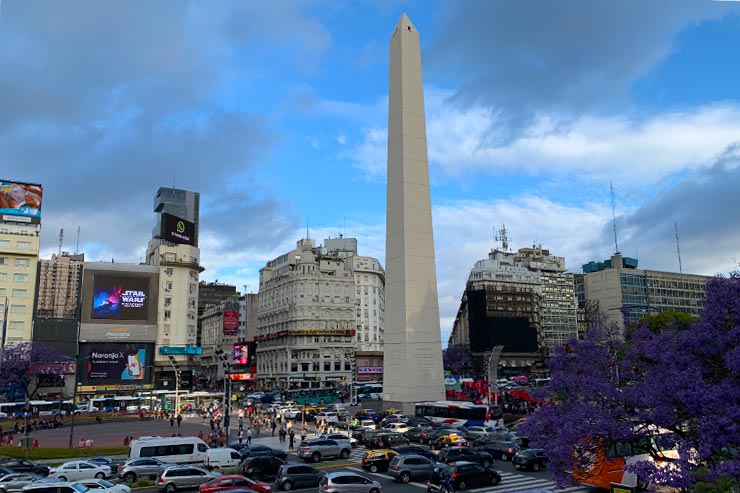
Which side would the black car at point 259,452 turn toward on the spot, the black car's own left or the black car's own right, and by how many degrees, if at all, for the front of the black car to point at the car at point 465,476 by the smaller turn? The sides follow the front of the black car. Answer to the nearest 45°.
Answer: approximately 45° to the black car's own right

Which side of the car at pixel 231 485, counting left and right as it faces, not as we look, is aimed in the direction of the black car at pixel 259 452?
left

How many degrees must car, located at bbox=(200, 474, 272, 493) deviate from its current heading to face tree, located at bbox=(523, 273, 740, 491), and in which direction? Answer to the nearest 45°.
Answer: approximately 45° to its right

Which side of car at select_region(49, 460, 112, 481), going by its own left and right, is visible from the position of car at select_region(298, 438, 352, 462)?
front

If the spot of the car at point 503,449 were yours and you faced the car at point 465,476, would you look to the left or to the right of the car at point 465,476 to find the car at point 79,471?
right

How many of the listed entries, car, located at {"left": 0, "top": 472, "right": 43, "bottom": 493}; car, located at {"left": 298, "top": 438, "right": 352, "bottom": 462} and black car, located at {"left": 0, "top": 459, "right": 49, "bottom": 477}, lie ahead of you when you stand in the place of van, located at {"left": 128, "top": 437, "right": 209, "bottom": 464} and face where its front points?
1
